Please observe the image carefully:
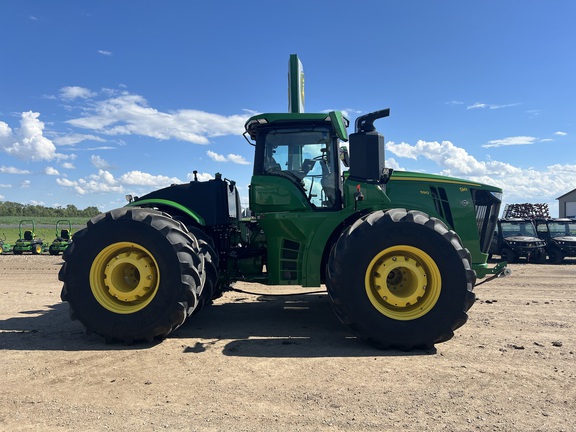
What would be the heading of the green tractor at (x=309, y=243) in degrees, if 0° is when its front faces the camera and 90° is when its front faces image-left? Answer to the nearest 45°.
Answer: approximately 270°
